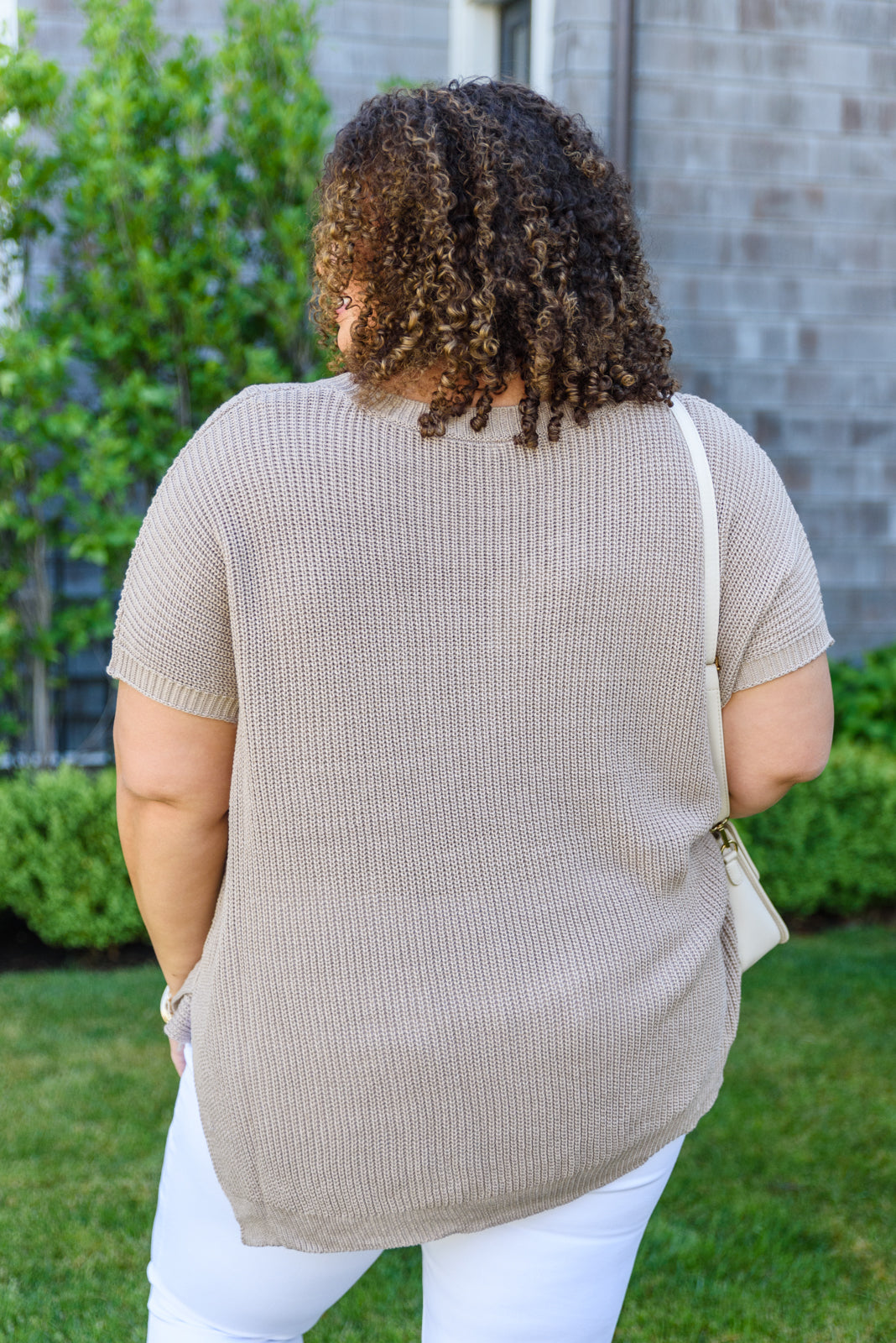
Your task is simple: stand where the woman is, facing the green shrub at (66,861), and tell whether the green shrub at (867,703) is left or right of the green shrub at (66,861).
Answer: right

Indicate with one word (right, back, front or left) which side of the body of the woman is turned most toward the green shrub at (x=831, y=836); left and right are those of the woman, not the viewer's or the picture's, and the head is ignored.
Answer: front

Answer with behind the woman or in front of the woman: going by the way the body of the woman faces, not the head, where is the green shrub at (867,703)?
in front

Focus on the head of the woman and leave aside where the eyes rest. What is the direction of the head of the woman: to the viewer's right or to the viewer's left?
to the viewer's left

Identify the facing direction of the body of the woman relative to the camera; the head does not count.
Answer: away from the camera

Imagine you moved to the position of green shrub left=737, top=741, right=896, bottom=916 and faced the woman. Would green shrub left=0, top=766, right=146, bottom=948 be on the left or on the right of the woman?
right

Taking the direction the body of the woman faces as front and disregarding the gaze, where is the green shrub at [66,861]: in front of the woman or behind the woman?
in front

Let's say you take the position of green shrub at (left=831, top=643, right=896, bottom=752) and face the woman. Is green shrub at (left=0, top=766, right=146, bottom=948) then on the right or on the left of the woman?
right
